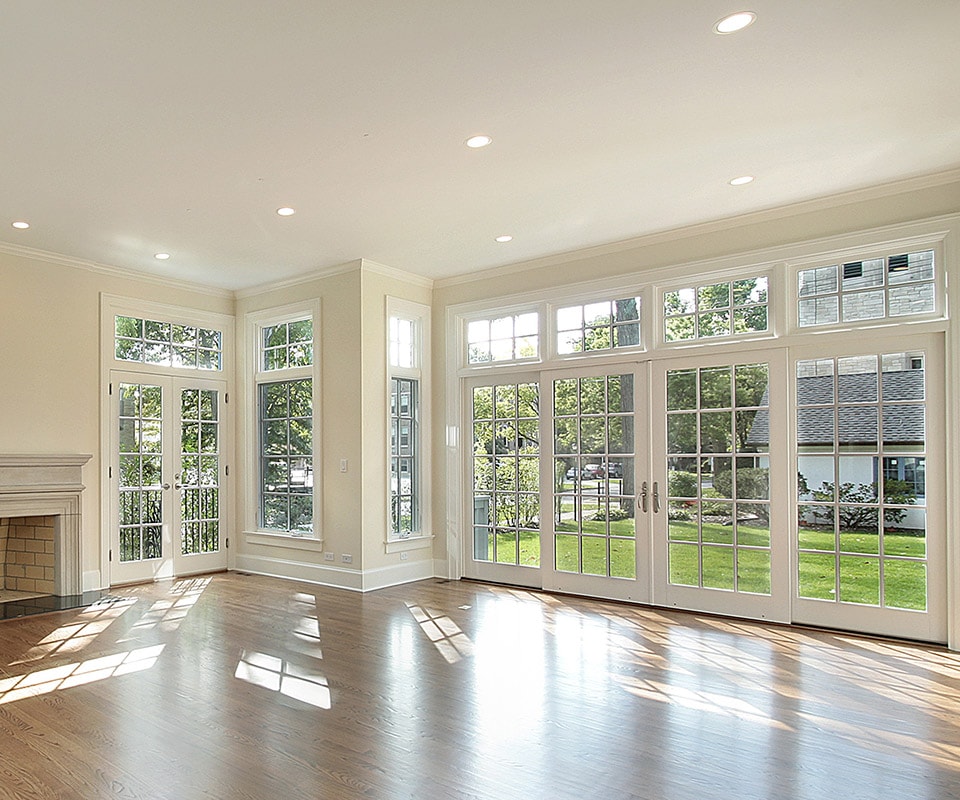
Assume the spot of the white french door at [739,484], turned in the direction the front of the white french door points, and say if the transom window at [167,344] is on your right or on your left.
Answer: on your right

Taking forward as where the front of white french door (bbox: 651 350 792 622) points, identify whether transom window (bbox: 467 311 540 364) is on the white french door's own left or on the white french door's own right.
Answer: on the white french door's own right

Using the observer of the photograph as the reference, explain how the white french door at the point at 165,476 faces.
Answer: facing the viewer and to the right of the viewer

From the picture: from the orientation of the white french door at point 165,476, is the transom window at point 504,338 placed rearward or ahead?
ahead

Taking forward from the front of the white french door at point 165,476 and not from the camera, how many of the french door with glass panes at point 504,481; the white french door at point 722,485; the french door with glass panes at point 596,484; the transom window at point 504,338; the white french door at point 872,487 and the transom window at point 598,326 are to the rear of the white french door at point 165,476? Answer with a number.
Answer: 0

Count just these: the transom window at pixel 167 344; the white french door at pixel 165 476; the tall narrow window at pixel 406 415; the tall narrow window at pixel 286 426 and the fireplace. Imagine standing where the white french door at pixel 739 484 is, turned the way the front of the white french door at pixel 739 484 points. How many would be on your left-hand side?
0

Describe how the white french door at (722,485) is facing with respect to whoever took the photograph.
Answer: facing the viewer and to the left of the viewer

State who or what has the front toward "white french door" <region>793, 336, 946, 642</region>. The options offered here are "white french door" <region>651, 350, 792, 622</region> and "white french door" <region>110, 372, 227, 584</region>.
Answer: "white french door" <region>110, 372, 227, 584</region>

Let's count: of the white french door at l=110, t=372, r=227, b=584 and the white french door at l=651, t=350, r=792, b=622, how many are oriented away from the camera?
0

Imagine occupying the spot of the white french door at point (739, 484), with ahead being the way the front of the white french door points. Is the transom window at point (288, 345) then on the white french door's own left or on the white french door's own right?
on the white french door's own right

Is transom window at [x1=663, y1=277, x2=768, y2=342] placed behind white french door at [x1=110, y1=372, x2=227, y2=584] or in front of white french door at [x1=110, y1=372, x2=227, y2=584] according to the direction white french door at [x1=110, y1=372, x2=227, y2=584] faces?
in front

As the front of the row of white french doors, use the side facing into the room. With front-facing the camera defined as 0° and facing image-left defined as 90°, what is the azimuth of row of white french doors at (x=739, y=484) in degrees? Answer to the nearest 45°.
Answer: approximately 45°
